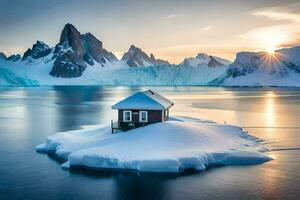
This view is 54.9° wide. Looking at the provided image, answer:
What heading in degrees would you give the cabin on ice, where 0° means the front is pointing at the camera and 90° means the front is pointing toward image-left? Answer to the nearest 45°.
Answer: approximately 0°
